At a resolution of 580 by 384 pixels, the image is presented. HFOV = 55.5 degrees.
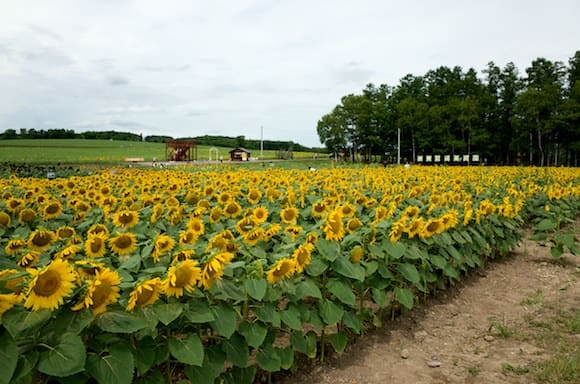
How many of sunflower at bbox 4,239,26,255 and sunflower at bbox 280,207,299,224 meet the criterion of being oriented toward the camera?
2

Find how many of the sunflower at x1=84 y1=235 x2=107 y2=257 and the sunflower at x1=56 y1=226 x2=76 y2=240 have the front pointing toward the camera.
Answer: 2

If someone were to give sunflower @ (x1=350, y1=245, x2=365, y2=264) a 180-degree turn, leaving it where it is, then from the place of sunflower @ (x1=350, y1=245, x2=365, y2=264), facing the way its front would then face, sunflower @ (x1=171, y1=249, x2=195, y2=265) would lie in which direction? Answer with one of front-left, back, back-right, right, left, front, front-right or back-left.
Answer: left

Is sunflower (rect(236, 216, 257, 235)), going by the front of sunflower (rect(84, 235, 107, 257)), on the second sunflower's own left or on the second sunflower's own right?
on the second sunflower's own left

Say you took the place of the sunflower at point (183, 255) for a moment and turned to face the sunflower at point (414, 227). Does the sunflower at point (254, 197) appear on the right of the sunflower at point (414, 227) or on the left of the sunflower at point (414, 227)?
left

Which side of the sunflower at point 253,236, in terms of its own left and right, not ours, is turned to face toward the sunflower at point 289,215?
back

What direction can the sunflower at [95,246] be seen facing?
toward the camera

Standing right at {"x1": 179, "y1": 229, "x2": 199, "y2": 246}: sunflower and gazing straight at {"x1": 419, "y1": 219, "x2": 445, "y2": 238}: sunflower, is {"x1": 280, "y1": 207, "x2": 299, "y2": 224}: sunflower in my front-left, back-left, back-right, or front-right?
front-left

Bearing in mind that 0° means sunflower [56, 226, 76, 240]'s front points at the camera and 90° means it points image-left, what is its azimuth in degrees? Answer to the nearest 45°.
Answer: approximately 0°

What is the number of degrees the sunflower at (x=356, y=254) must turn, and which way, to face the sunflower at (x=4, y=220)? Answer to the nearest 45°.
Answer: approximately 135° to its right

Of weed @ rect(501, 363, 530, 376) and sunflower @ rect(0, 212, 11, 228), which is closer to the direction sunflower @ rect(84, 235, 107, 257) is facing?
the weed

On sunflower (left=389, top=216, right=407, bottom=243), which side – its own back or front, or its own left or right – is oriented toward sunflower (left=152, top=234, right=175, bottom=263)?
right

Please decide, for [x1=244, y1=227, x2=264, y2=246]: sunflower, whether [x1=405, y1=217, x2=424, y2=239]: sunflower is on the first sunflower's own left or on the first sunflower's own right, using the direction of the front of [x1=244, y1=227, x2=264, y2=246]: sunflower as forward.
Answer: on the first sunflower's own left

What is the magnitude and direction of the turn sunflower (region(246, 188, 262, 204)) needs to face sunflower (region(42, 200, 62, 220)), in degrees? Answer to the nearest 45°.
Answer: approximately 45° to its right

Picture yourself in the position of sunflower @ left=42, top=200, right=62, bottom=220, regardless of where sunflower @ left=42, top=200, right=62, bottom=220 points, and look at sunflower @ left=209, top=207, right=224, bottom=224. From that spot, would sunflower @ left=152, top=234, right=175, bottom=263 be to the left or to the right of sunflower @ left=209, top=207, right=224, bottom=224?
right

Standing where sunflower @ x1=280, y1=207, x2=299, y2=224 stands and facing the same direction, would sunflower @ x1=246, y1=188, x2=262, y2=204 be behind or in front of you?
behind

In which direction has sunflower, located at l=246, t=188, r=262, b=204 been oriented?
toward the camera

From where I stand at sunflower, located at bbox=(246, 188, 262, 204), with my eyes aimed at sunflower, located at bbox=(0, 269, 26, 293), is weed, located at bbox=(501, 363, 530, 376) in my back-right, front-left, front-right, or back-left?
front-left

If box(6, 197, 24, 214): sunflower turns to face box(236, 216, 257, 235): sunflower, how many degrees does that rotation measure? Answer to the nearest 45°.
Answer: approximately 45° to its left

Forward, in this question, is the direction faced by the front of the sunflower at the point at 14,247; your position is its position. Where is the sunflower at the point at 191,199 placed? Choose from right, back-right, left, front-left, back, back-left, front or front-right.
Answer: back-left
